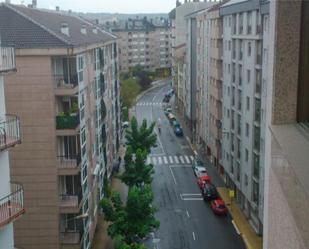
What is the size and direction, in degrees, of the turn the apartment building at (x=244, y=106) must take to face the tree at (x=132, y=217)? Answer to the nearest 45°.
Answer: approximately 90° to its left

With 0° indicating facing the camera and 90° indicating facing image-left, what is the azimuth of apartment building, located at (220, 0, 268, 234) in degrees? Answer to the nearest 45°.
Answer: approximately 90°

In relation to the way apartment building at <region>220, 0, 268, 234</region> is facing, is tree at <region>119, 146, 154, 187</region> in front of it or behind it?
in front

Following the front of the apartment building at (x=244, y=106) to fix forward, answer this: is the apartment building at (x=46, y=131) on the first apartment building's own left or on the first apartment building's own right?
on the first apartment building's own left
